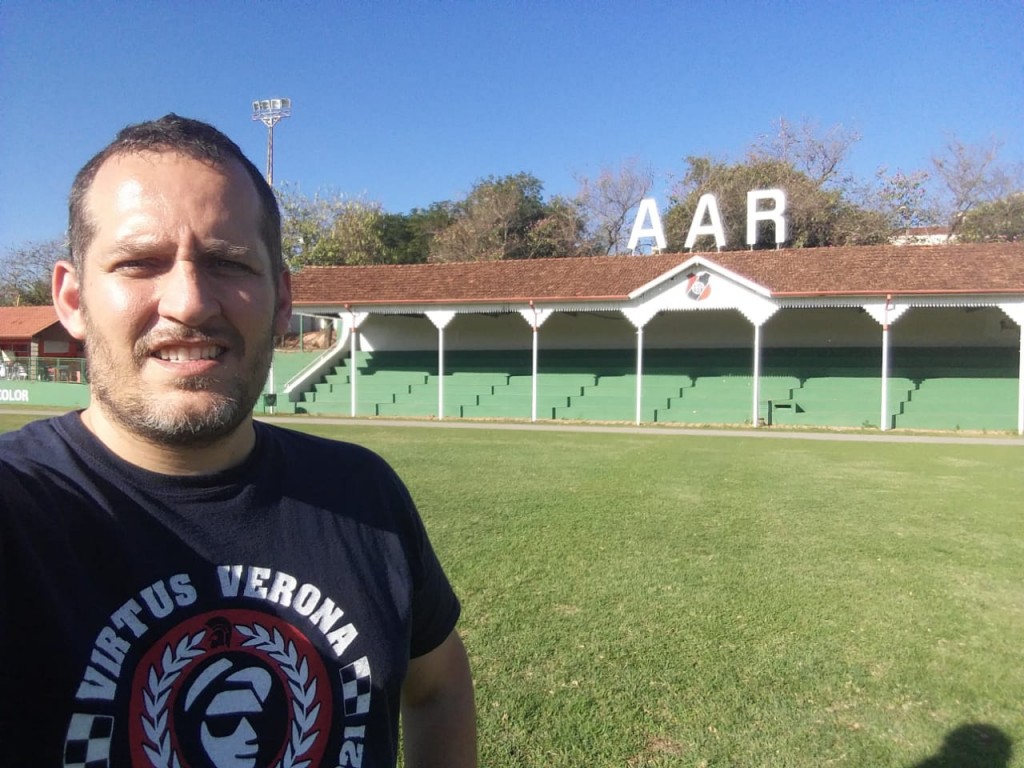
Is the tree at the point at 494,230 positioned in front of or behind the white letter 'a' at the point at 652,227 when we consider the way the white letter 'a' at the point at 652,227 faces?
behind

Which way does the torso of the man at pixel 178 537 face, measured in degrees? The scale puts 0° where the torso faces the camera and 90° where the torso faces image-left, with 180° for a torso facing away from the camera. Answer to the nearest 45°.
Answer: approximately 0°

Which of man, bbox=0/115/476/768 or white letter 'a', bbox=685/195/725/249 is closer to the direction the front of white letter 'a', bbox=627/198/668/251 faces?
the man

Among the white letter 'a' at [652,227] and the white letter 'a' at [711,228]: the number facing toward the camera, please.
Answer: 2

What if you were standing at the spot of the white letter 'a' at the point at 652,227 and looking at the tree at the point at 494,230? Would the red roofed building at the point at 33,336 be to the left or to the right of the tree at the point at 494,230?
left

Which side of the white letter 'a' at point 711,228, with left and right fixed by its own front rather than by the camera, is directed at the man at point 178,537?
front

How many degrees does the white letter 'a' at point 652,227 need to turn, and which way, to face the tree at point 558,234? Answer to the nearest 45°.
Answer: approximately 180°

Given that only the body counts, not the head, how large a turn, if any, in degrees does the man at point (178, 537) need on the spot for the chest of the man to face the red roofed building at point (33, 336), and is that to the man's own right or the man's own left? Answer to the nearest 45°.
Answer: approximately 180°

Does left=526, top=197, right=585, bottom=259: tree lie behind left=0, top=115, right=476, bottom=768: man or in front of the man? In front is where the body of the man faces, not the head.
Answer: behind
